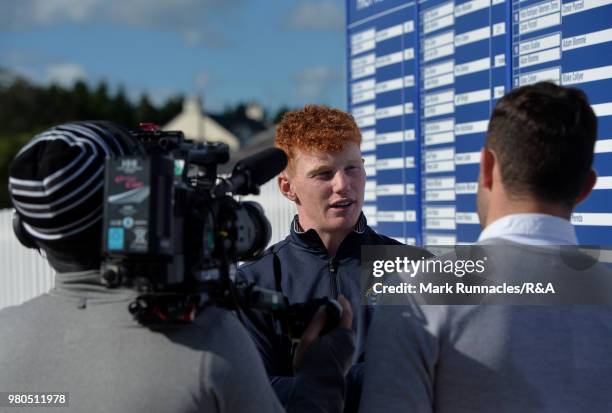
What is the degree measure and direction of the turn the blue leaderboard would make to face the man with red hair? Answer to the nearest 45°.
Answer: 0° — it already faces them

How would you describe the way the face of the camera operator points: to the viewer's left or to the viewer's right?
to the viewer's right

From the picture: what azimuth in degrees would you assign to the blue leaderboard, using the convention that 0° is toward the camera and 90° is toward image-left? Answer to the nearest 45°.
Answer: approximately 45°

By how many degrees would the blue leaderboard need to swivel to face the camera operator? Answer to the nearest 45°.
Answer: approximately 45° to its left
